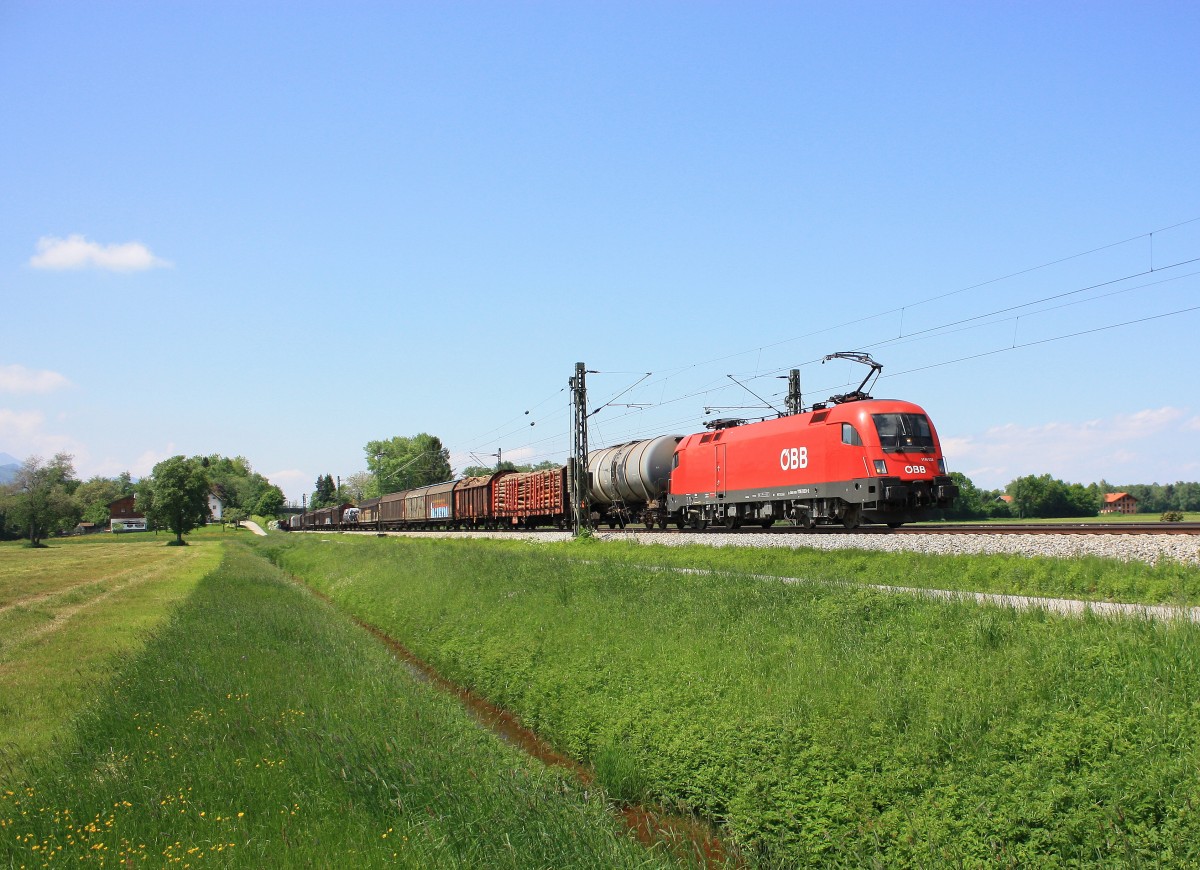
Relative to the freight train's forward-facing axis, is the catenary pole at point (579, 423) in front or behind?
behind

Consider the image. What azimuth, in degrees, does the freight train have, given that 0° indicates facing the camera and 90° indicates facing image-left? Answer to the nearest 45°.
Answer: approximately 315°
